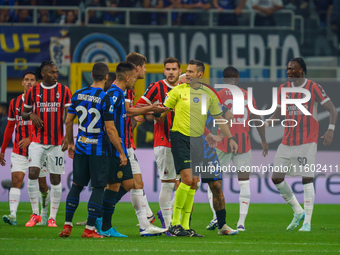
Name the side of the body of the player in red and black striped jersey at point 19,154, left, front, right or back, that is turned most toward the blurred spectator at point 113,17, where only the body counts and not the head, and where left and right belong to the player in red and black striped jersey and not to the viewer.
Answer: back

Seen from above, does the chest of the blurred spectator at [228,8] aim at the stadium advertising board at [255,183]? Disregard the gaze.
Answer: yes

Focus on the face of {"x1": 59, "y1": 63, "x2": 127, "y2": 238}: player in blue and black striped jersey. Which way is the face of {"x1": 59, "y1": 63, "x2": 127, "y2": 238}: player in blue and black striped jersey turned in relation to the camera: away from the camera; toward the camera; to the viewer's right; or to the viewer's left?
away from the camera

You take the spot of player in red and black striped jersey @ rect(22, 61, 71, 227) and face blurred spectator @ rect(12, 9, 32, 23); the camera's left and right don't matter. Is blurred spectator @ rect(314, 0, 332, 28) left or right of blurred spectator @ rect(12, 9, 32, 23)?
right

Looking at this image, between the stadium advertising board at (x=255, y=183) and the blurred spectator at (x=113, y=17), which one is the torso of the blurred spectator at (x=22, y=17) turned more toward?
the stadium advertising board

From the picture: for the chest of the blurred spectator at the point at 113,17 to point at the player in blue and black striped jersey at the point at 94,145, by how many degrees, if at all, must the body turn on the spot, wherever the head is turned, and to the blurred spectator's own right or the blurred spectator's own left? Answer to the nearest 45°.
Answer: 0° — they already face them

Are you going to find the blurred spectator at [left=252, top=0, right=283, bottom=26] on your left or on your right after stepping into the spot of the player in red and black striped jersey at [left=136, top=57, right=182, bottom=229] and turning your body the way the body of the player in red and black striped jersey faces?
on your left

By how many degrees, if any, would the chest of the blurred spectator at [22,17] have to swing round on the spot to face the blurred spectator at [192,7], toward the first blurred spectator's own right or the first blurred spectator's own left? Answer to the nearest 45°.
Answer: approximately 90° to the first blurred spectator's own left

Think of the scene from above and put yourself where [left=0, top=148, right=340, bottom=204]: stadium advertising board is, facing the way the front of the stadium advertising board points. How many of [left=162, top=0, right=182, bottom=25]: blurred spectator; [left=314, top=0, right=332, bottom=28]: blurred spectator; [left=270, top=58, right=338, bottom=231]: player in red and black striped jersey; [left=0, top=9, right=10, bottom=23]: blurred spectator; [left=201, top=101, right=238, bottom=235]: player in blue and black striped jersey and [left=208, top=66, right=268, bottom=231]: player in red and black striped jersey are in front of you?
3
